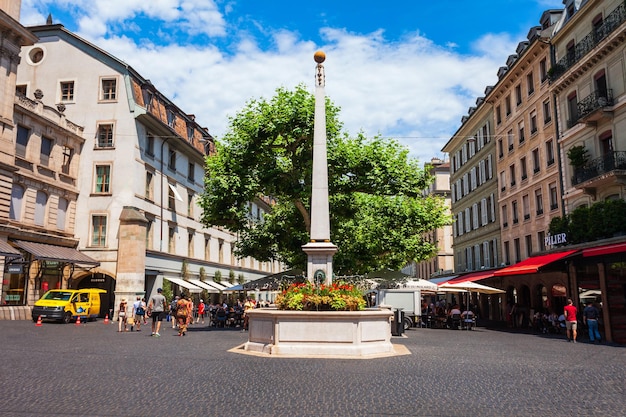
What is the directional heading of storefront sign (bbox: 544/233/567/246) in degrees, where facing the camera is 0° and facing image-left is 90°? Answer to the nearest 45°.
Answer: approximately 45°

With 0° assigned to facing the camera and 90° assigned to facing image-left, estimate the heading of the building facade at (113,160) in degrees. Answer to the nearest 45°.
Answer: approximately 315°

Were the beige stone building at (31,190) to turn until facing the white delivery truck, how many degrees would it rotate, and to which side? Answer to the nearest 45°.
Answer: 0° — it already faces it

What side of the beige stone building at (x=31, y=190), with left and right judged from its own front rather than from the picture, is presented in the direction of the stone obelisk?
front

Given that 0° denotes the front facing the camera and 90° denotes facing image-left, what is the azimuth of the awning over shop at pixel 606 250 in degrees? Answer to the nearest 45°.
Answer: approximately 45°

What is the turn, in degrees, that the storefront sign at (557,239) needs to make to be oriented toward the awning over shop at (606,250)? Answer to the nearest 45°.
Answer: approximately 45° to its left

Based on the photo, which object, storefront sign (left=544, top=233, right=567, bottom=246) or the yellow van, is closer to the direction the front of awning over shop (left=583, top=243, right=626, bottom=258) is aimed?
the yellow van

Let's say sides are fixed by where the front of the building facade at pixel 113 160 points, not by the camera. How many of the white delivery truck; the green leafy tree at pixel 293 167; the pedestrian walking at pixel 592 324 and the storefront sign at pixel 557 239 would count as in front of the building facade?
4

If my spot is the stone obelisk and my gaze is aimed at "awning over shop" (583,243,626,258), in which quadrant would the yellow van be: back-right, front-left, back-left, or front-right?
back-left

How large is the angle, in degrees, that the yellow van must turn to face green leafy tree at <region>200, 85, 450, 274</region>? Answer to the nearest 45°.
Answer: approximately 90° to its left
